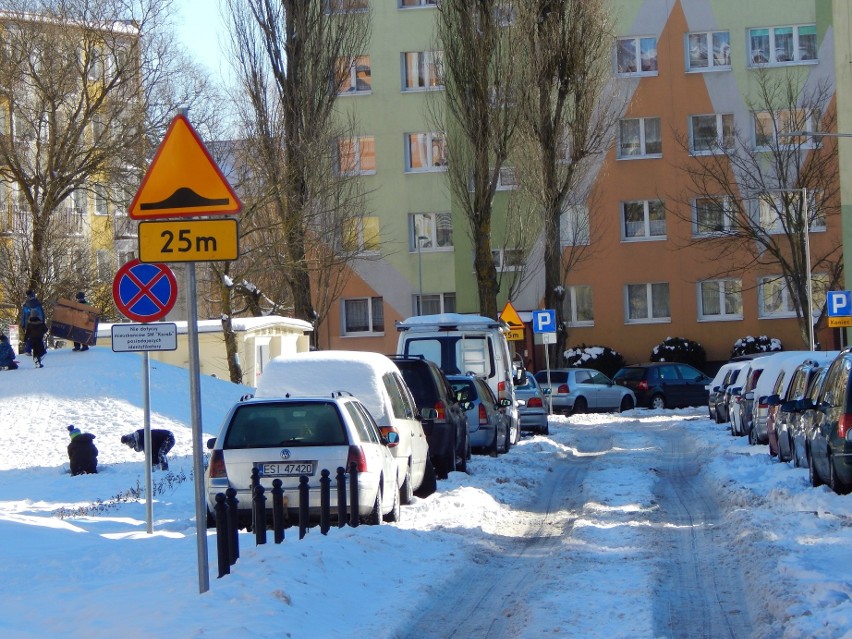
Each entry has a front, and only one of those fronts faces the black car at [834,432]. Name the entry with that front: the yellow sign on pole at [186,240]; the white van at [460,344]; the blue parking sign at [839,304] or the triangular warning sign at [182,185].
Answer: the blue parking sign

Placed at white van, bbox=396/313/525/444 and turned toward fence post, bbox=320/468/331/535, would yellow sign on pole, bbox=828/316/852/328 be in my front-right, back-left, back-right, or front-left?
back-left

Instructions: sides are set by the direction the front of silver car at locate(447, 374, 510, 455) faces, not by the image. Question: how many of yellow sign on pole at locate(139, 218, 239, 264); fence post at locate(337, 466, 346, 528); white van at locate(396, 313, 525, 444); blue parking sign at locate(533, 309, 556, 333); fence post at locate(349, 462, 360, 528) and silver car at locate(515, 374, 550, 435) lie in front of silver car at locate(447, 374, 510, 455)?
3

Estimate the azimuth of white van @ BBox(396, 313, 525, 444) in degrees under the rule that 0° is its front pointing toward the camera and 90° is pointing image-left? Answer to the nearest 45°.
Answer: approximately 180°

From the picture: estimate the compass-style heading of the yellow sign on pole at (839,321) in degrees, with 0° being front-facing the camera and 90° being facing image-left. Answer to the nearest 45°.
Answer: approximately 0°

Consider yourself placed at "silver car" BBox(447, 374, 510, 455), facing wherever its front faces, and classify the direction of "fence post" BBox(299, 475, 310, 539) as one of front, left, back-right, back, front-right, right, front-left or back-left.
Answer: back

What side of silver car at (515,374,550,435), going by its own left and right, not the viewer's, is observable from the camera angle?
back

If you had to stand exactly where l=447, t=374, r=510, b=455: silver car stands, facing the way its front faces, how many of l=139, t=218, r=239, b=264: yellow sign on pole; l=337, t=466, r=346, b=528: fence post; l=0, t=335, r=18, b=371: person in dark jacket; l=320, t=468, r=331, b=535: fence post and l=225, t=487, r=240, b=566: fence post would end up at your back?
4

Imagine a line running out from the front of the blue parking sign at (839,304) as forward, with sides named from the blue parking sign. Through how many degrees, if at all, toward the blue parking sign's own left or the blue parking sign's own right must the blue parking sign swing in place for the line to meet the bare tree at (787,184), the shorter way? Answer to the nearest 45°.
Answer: approximately 180°

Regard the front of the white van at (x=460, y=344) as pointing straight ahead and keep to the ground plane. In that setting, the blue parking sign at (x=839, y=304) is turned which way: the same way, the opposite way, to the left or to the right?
the opposite way

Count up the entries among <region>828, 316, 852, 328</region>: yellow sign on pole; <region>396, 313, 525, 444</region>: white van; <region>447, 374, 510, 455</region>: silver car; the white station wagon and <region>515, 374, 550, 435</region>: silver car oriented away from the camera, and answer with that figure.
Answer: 4

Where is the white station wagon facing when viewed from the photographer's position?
facing away from the viewer

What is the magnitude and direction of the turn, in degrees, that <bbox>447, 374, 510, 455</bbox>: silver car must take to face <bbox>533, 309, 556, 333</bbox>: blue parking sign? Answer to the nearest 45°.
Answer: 0° — it already faces it
